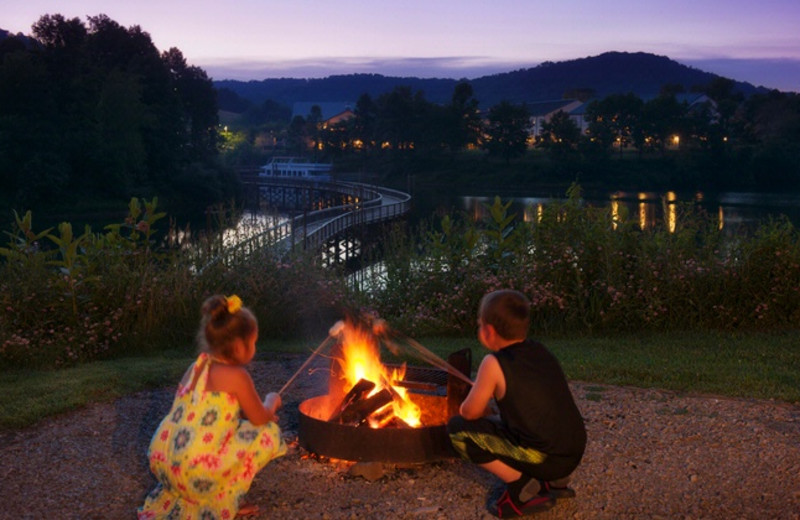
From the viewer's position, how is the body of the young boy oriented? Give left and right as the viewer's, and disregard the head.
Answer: facing away from the viewer and to the left of the viewer

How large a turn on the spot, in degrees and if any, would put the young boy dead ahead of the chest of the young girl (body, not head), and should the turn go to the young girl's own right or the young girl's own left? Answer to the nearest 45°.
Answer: approximately 45° to the young girl's own right

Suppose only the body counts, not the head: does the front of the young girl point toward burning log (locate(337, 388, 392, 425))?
yes

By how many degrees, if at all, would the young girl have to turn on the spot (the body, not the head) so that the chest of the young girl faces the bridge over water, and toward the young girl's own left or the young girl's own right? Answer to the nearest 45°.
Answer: approximately 45° to the young girl's own left

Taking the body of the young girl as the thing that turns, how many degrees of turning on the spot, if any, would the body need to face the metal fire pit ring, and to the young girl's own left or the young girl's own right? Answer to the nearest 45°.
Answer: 0° — they already face it

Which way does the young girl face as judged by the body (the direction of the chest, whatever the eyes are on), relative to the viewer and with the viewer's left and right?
facing away from the viewer and to the right of the viewer

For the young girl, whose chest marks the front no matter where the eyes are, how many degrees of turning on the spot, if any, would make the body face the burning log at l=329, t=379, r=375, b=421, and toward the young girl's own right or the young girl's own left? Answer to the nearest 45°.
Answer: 0° — they already face it

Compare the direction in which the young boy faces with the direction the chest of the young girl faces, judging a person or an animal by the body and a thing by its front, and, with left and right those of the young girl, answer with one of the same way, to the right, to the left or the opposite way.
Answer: to the left

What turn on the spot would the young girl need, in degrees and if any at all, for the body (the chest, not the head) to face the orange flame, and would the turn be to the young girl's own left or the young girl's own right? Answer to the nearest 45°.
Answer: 0° — they already face it

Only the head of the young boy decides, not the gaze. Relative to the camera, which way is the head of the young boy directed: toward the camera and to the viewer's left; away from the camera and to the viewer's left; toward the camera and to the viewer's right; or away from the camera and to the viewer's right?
away from the camera and to the viewer's left

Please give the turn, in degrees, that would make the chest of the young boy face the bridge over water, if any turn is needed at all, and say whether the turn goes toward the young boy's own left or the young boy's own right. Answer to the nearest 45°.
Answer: approximately 45° to the young boy's own right

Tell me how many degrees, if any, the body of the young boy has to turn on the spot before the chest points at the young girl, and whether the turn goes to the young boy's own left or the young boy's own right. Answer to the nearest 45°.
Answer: approximately 45° to the young boy's own left
